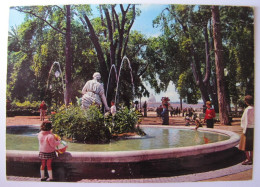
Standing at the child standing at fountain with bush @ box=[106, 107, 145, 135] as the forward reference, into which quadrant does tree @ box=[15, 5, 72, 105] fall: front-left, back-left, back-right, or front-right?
front-left

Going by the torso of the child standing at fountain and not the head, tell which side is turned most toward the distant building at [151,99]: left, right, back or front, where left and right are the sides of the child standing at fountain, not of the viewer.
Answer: front

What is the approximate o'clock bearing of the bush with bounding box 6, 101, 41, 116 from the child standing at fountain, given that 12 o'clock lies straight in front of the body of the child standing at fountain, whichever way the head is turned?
The bush is roughly at 10 o'clock from the child standing at fountain.

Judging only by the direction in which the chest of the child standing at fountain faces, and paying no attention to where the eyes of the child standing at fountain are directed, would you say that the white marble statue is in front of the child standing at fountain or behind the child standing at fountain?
in front

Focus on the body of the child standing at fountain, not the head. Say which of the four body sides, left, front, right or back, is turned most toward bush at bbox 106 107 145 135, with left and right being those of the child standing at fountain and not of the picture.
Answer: front

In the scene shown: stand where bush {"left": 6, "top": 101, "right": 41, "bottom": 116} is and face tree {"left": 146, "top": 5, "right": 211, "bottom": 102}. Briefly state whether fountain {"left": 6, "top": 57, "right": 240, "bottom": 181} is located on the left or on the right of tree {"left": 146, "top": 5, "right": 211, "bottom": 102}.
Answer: right

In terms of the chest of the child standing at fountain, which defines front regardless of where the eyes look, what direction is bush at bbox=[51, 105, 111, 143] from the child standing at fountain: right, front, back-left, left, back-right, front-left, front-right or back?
front

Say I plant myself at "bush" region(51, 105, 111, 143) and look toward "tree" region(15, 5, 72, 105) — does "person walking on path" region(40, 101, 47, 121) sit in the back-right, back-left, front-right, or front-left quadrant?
front-left

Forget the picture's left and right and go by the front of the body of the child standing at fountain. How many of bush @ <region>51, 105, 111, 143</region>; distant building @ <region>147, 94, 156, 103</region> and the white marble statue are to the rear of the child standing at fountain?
0

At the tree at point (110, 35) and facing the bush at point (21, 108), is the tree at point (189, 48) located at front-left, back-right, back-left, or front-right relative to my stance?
back-left

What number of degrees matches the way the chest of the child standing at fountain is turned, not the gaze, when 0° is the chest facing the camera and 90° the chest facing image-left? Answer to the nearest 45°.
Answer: approximately 225°

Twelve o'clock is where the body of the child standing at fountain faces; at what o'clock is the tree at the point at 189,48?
The tree is roughly at 1 o'clock from the child standing at fountain.
